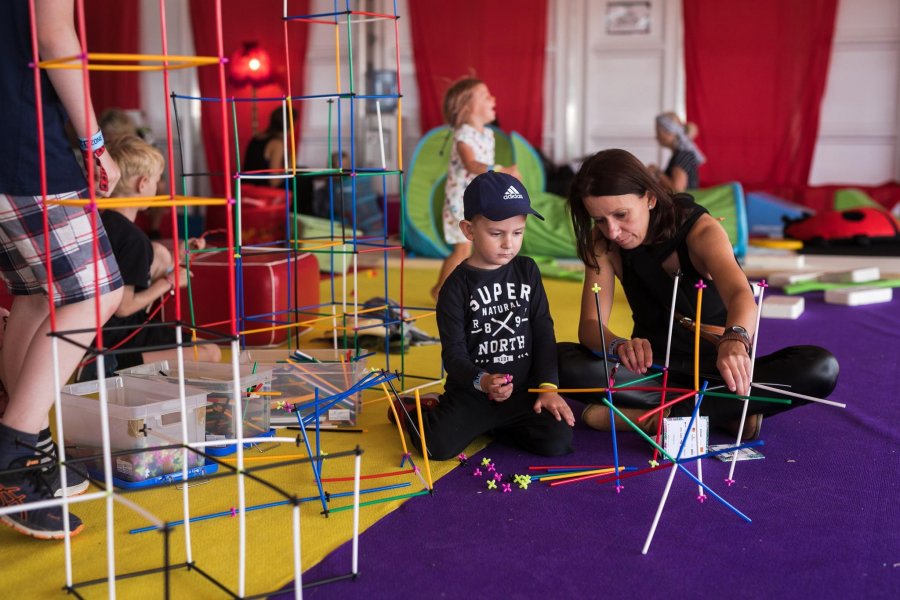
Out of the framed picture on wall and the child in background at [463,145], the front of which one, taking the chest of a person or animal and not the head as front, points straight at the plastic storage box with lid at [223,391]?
the framed picture on wall

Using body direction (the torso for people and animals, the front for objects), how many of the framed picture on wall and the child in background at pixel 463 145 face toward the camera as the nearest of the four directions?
1

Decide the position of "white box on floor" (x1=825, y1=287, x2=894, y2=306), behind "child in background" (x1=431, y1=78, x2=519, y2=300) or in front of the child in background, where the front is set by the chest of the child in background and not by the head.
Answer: in front

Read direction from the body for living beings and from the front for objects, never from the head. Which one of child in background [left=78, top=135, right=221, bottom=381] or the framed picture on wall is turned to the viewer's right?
the child in background

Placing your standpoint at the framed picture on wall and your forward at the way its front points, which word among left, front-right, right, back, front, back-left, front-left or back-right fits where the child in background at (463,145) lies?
front

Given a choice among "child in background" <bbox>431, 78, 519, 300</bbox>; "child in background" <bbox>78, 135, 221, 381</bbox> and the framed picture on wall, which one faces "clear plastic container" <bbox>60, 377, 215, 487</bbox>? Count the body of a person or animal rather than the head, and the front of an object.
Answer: the framed picture on wall

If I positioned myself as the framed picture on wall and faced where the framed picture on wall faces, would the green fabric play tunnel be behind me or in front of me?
in front

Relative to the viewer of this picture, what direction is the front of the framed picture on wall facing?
facing the viewer

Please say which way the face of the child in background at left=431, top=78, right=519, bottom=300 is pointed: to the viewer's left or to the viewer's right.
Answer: to the viewer's right

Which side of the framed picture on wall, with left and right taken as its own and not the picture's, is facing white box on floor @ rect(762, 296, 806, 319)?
front

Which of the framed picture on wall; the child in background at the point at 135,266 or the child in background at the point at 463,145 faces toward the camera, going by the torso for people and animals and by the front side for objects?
the framed picture on wall

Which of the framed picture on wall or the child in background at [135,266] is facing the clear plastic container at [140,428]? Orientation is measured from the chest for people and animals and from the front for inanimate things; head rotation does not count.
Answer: the framed picture on wall

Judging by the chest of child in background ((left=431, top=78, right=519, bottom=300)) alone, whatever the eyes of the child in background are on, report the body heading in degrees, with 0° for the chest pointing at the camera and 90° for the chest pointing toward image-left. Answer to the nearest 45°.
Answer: approximately 270°

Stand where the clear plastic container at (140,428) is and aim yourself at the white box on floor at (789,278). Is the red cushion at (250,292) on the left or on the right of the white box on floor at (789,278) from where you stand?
left

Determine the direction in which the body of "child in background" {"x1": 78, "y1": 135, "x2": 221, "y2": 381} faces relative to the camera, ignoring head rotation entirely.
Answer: to the viewer's right

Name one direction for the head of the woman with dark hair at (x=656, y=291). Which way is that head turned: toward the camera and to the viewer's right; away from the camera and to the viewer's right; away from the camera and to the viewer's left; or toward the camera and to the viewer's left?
toward the camera and to the viewer's left
